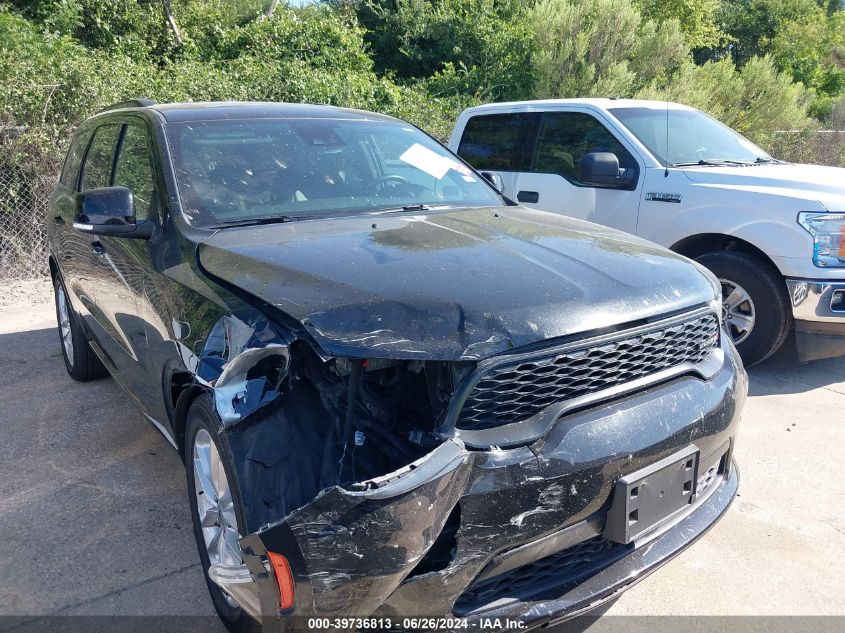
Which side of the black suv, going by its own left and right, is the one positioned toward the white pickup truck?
left

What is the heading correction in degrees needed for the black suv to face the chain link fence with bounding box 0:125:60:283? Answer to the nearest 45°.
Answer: approximately 180°

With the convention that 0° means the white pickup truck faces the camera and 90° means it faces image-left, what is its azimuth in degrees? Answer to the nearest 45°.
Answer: approximately 315°

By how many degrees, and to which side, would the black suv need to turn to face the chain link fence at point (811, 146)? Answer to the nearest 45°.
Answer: approximately 90° to its left

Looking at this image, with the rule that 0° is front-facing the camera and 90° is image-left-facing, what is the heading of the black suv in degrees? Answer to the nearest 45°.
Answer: approximately 315°

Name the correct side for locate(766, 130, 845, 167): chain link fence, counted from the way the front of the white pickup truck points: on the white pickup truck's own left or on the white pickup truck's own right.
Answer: on the white pickup truck's own left
